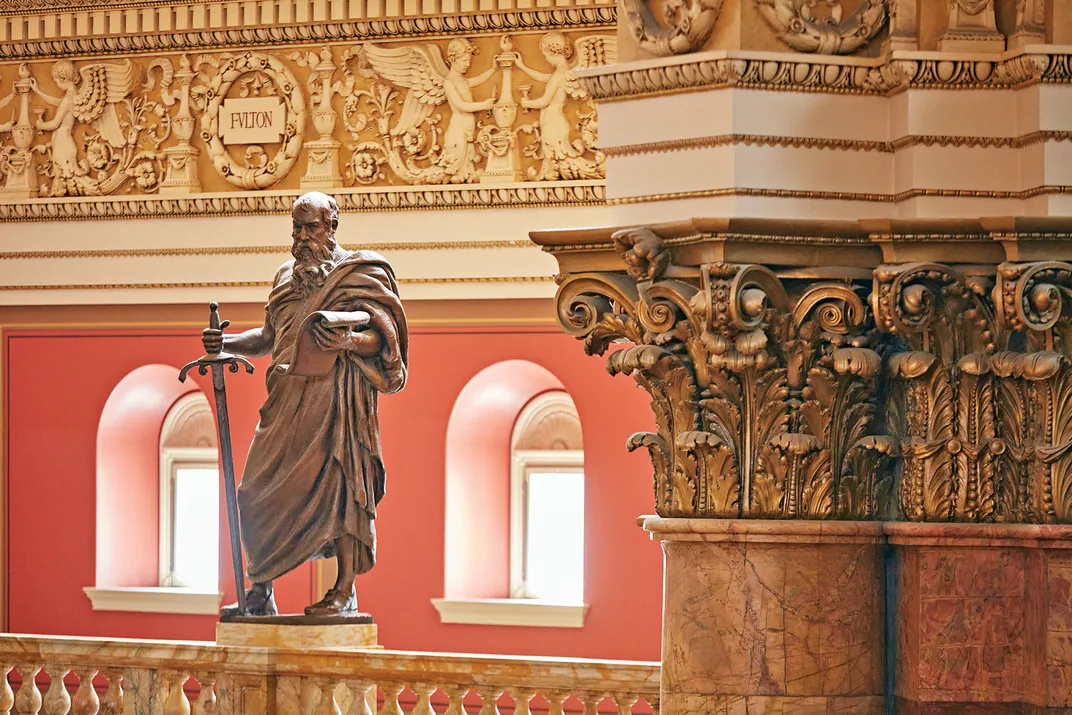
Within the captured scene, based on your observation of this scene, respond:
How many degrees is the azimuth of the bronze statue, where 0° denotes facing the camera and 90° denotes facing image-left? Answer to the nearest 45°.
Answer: approximately 45°

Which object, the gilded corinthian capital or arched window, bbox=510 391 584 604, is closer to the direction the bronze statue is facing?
the gilded corinthian capital

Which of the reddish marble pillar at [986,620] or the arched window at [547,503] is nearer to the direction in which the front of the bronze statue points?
the reddish marble pillar

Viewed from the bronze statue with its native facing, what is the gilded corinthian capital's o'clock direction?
The gilded corinthian capital is roughly at 10 o'clock from the bronze statue.

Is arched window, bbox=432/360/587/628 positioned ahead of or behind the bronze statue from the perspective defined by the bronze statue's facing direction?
behind

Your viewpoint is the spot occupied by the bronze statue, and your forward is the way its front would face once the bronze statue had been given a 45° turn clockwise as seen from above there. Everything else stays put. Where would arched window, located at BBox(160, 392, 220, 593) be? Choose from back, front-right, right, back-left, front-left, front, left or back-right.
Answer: right

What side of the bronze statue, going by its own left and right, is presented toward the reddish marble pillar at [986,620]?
left
